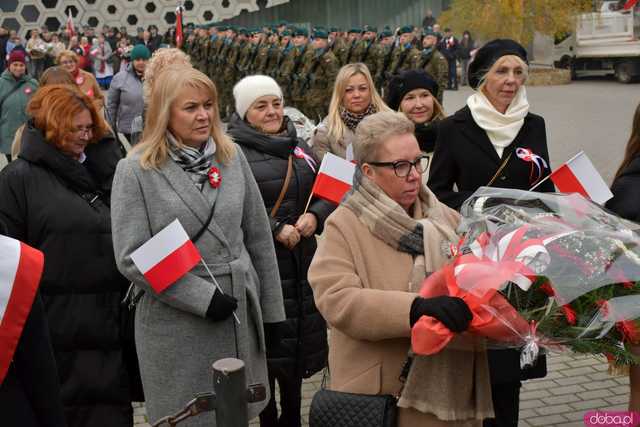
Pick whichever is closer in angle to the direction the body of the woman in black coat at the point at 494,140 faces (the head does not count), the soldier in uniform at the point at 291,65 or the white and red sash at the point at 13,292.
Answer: the white and red sash

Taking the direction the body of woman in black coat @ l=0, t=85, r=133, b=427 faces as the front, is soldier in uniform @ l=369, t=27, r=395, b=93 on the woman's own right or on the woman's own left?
on the woman's own left

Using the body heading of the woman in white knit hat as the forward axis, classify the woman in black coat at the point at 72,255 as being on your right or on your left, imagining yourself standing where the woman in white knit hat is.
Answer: on your right

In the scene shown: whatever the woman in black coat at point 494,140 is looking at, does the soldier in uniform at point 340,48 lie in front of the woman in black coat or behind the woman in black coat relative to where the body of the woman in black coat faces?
behind

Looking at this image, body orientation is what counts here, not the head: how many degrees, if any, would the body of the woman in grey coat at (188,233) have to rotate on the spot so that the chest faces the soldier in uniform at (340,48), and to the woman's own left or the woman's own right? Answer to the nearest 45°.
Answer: approximately 135° to the woman's own left

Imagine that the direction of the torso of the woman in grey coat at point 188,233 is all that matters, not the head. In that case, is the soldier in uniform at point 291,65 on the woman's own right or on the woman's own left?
on the woman's own left

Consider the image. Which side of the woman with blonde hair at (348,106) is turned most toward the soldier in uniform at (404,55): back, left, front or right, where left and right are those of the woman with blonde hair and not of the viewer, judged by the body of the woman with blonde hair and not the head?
back

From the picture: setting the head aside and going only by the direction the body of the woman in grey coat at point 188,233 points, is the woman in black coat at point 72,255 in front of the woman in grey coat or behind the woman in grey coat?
behind
